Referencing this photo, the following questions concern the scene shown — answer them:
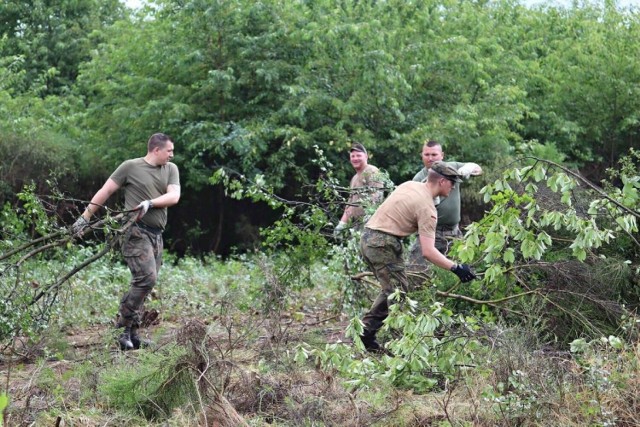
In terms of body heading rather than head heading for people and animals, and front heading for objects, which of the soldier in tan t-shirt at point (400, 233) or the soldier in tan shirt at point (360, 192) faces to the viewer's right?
the soldier in tan t-shirt

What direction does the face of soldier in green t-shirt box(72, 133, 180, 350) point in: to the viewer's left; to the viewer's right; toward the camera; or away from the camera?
to the viewer's right

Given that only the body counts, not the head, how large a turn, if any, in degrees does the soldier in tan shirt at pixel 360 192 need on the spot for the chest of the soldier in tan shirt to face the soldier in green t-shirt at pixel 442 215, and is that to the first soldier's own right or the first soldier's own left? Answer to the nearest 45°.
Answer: approximately 135° to the first soldier's own left

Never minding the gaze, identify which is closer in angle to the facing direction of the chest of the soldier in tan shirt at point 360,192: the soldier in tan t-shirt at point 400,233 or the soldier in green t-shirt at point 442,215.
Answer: the soldier in tan t-shirt

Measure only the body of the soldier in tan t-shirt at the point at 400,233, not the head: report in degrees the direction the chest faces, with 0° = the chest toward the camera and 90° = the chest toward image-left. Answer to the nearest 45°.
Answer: approximately 270°

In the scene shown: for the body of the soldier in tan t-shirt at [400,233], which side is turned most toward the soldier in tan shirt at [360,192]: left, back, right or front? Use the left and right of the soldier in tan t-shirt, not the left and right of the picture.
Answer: left

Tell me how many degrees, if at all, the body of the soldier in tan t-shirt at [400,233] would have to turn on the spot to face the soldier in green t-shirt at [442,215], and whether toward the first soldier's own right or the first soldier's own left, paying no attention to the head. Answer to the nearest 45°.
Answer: approximately 90° to the first soldier's own left

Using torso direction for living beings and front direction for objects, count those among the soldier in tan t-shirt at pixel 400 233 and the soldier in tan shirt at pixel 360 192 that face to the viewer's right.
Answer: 1
